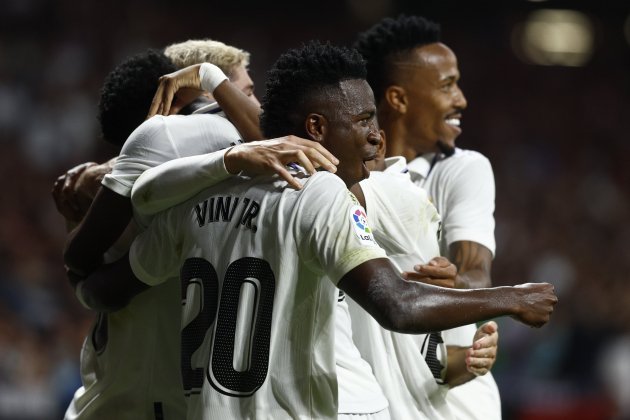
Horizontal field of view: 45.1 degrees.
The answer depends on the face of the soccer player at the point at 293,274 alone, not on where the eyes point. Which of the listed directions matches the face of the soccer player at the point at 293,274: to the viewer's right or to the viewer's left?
to the viewer's right

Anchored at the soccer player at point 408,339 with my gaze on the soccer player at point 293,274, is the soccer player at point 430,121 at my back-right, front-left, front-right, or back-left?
back-right

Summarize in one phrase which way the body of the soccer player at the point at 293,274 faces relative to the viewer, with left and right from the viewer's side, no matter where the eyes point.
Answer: facing away from the viewer and to the right of the viewer

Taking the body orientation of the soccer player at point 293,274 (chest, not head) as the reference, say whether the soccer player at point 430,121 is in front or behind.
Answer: in front

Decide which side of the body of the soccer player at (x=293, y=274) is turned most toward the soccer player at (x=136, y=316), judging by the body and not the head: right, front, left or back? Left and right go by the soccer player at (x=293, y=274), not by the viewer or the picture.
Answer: left
